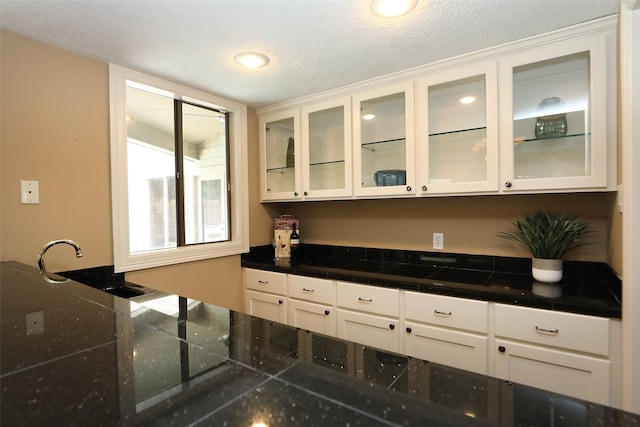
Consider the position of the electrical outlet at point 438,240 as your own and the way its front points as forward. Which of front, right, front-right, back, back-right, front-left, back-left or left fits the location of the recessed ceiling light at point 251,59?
front-right

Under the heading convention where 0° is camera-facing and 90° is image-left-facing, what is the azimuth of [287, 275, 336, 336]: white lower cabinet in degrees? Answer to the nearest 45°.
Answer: approximately 45°

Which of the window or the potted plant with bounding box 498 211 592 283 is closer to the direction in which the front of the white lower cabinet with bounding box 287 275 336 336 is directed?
the window

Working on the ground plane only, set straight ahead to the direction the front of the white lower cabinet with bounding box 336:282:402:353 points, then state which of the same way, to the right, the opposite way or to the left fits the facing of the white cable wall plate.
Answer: to the left

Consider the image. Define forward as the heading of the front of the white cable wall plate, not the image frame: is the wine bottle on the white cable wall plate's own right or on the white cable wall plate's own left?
on the white cable wall plate's own left

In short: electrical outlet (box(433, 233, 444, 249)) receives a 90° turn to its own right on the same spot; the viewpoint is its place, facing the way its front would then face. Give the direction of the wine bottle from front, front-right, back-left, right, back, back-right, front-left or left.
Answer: front

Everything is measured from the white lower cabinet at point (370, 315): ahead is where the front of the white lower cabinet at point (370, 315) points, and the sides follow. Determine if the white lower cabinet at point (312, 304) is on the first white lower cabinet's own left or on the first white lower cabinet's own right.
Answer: on the first white lower cabinet's own right

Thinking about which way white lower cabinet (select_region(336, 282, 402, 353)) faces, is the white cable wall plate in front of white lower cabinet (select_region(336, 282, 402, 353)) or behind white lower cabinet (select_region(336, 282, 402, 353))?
in front

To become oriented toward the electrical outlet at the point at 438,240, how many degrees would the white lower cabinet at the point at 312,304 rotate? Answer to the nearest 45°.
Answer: approximately 135° to its left
